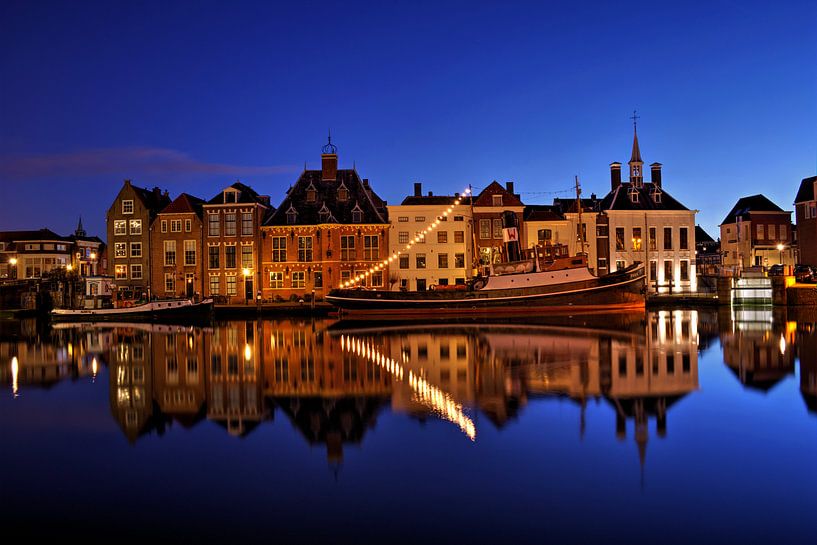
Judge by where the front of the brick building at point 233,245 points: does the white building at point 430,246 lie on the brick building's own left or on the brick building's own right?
on the brick building's own left

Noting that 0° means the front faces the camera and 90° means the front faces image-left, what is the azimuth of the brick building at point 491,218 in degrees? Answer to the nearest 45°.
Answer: approximately 0°

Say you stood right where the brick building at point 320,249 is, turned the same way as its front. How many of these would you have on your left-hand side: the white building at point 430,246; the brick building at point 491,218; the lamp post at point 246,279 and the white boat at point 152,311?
2

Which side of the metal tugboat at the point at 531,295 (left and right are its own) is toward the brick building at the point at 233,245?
back

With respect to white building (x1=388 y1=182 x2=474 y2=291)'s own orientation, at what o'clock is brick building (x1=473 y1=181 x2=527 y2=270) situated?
The brick building is roughly at 9 o'clock from the white building.

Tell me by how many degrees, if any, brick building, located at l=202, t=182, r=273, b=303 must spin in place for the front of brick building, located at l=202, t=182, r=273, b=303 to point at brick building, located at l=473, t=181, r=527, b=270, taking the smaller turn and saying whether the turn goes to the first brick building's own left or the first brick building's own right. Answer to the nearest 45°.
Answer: approximately 90° to the first brick building's own left

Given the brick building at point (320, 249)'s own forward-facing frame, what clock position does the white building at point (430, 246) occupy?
The white building is roughly at 9 o'clock from the brick building.

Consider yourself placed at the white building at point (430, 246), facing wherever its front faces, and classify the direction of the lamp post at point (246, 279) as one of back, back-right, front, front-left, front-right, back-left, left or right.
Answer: right

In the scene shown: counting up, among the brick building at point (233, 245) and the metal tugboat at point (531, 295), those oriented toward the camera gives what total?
1

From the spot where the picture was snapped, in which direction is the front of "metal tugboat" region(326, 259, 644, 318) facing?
facing to the right of the viewer

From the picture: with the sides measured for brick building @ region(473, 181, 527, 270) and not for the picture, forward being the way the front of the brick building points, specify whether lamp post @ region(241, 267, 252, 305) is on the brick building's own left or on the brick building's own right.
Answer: on the brick building's own right

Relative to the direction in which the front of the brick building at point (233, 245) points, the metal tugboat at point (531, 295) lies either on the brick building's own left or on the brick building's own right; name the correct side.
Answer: on the brick building's own left

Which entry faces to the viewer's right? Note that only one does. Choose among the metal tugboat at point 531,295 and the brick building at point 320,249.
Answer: the metal tugboat

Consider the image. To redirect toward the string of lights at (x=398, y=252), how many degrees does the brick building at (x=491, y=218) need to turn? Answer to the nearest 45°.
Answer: approximately 90° to its right

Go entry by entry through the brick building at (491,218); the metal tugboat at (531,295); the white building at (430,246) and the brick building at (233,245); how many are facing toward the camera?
3

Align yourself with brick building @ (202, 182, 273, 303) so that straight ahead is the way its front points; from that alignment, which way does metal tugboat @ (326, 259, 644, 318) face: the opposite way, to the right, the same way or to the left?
to the left

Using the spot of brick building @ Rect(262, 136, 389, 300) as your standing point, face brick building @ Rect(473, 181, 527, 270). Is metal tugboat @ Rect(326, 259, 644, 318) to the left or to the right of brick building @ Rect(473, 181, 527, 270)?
right
